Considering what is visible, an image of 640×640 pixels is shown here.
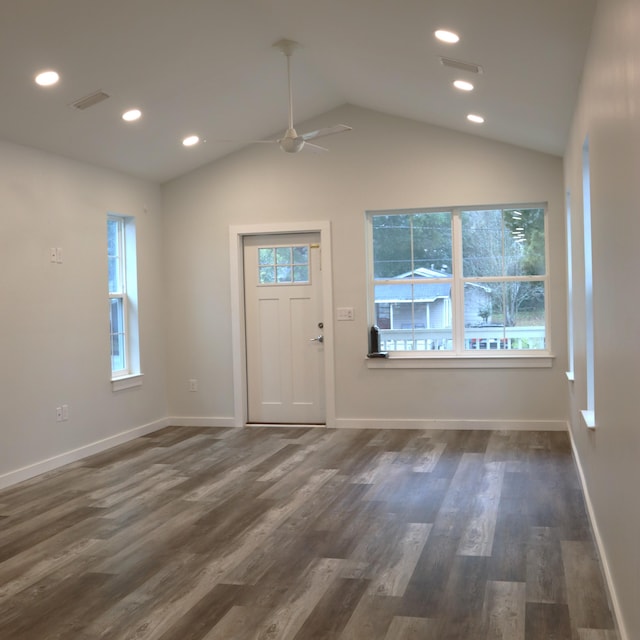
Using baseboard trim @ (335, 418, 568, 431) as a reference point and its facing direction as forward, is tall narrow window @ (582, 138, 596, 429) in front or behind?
in front

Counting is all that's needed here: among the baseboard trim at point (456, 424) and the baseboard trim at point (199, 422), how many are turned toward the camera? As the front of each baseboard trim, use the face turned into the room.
2

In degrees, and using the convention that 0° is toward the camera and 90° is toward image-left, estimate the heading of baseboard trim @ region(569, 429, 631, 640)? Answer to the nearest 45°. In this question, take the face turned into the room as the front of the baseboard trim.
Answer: approximately 90°

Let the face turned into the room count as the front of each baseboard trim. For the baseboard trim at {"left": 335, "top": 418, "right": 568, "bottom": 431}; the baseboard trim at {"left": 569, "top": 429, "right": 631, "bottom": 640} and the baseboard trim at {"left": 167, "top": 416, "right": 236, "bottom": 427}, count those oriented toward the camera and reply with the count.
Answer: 2

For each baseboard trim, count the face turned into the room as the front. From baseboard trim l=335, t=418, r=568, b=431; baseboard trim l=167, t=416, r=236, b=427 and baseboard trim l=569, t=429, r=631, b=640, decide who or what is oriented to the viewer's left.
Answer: baseboard trim l=569, t=429, r=631, b=640

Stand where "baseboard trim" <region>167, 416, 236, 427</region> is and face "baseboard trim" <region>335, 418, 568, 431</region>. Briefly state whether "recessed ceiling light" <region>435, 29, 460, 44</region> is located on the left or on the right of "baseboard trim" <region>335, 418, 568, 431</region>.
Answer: right

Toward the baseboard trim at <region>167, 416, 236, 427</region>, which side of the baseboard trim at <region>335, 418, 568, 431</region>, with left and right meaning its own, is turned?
right

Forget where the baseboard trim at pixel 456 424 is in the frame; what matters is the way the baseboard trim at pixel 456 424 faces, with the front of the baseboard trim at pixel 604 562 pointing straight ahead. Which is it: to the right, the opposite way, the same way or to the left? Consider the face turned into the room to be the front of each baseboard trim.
to the left

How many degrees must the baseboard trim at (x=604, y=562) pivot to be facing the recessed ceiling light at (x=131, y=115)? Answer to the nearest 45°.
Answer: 0° — it already faces it
